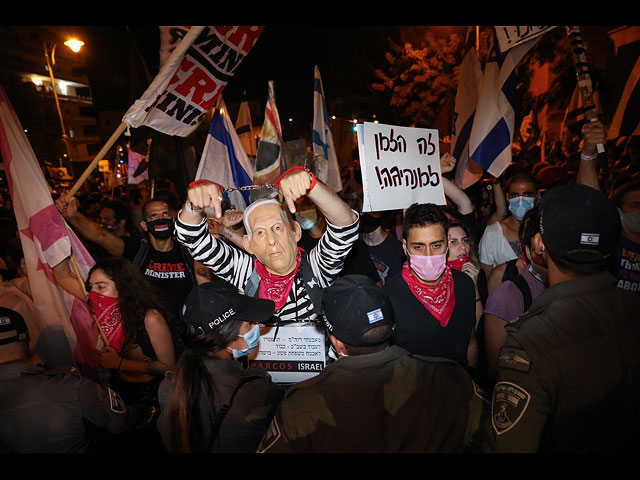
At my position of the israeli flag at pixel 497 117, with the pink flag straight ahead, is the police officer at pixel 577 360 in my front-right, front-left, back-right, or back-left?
front-left

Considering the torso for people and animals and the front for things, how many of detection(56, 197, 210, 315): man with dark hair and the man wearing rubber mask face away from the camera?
0

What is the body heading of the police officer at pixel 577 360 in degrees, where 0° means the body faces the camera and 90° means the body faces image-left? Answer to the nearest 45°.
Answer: approximately 135°

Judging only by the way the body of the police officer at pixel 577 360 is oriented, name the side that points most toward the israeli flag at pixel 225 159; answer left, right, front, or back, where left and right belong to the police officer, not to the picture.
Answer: front

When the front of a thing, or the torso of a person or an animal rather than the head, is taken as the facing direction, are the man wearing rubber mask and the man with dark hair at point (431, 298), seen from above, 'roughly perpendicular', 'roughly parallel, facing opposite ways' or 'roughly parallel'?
roughly parallel

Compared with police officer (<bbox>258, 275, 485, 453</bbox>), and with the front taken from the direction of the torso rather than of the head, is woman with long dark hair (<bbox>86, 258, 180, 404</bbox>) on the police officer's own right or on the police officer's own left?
on the police officer's own left

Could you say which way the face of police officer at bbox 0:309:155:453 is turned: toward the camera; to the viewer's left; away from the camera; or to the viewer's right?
away from the camera

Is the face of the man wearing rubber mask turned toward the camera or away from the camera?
toward the camera

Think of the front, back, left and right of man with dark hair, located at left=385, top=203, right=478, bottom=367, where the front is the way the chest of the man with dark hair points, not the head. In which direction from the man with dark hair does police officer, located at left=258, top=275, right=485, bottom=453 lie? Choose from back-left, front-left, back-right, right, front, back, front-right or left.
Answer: front

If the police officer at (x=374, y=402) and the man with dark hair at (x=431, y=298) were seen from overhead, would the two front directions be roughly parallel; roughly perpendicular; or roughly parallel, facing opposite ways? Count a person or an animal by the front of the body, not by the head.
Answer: roughly parallel, facing opposite ways

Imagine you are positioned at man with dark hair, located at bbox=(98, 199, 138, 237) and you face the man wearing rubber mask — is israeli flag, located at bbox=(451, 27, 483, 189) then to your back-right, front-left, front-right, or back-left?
front-left

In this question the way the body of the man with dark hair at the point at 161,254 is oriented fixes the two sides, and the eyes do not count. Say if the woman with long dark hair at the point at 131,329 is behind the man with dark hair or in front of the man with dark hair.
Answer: in front

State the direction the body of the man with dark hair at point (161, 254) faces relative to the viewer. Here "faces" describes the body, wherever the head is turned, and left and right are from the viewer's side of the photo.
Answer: facing the viewer

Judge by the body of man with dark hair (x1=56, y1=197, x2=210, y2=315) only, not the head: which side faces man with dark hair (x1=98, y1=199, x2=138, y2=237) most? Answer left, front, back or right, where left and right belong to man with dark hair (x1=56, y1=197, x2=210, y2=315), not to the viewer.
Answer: back

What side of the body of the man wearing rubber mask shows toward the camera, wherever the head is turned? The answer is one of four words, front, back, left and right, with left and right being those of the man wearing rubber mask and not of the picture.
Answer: front

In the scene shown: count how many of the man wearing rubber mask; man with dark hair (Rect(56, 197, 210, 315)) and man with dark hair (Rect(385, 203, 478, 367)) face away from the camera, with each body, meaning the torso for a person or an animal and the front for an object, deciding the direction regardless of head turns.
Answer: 0

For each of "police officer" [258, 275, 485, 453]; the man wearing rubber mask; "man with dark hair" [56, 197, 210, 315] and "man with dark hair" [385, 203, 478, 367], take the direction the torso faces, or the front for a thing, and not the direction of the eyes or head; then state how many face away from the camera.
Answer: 1

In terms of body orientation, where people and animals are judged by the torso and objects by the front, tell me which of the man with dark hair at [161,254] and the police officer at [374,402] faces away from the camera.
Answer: the police officer

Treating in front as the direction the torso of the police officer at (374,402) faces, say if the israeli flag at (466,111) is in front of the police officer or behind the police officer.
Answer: in front

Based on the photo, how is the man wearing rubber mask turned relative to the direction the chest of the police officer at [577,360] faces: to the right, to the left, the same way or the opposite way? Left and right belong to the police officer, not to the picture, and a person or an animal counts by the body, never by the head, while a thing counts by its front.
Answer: the opposite way

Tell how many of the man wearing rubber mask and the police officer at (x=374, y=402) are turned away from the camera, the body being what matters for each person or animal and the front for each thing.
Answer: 1
